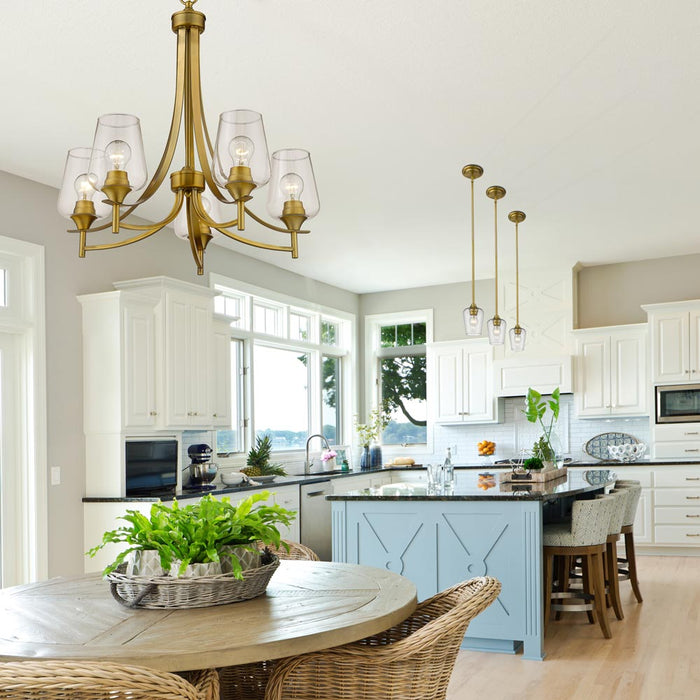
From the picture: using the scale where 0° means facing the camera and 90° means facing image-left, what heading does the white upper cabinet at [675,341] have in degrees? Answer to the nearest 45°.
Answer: approximately 0°

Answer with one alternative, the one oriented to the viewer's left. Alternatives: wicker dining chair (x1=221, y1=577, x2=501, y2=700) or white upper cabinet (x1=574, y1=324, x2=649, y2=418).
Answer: the wicker dining chair

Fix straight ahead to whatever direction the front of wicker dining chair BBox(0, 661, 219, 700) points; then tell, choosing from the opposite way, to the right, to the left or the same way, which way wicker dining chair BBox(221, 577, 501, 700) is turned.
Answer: to the left

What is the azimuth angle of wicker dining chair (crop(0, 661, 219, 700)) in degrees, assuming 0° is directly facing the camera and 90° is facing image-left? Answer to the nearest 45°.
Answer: approximately 180°

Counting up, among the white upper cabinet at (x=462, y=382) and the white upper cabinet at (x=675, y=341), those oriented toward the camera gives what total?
2

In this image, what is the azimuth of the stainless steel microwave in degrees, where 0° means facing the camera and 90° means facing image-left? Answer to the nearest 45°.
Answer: approximately 0°

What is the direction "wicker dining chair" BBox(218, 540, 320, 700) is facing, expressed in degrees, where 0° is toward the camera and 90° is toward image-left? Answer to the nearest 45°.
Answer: approximately 45°

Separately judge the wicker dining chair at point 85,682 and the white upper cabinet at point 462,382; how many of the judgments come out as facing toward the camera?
1

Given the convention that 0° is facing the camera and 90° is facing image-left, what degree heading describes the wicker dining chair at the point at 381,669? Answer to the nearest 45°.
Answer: approximately 90°
